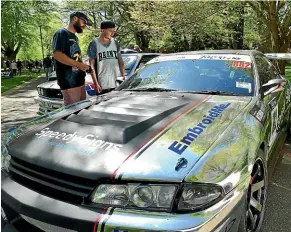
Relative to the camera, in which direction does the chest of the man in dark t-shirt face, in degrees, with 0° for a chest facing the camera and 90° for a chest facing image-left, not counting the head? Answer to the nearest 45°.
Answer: approximately 315°

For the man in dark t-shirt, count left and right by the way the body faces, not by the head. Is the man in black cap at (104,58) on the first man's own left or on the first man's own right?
on the first man's own left

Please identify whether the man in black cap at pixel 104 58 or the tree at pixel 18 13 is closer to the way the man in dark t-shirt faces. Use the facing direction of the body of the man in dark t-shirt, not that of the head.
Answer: the man in black cap

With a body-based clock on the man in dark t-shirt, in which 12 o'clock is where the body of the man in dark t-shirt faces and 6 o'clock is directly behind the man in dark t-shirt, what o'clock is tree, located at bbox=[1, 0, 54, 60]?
The tree is roughly at 7 o'clock from the man in dark t-shirt.
